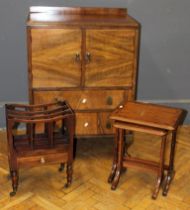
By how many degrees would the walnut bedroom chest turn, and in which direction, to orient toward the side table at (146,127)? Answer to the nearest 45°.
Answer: approximately 45° to its left

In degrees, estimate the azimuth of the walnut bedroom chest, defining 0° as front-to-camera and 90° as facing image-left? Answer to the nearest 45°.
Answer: approximately 0°
